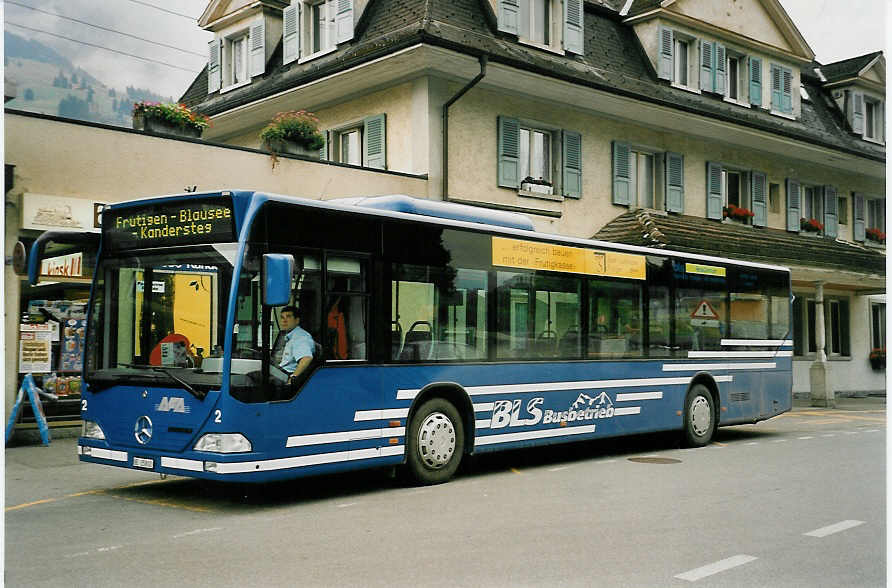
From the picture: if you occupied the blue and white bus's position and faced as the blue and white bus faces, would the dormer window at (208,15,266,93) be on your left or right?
on your right

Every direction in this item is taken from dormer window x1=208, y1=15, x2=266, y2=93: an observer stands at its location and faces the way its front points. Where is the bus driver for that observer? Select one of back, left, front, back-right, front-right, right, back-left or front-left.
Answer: front-left

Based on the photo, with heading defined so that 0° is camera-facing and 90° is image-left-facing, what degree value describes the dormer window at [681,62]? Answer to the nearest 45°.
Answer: approximately 315°

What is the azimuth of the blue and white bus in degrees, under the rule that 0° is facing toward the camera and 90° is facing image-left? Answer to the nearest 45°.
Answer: approximately 45°

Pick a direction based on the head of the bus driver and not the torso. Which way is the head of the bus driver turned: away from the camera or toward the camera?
toward the camera

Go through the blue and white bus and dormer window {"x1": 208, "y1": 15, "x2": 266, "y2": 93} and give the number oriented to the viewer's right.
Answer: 0

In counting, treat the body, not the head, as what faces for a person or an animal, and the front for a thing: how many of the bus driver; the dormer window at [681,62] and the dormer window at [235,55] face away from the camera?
0

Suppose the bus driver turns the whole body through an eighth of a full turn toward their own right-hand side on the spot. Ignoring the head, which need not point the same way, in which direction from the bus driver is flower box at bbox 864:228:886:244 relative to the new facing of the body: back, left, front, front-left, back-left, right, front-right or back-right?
back-right

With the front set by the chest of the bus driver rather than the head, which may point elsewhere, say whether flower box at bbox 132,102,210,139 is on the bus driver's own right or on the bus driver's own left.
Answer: on the bus driver's own right

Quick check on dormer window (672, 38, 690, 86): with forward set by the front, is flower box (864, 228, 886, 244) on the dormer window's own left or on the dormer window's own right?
on the dormer window's own left

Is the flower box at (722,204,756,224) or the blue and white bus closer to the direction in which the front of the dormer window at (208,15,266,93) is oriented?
the blue and white bus

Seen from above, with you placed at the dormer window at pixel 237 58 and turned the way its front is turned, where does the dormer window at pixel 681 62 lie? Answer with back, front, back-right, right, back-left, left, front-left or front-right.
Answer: back-left

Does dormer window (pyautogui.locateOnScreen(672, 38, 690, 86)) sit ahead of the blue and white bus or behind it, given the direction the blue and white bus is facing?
behind

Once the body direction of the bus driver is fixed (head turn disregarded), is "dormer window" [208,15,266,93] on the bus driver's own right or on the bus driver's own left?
on the bus driver's own right

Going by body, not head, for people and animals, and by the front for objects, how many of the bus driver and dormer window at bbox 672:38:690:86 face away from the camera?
0

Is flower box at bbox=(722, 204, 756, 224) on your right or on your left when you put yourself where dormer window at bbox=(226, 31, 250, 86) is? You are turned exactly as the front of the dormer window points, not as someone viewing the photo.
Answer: on your left

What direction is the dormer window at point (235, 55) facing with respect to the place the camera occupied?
facing the viewer and to the left of the viewer
